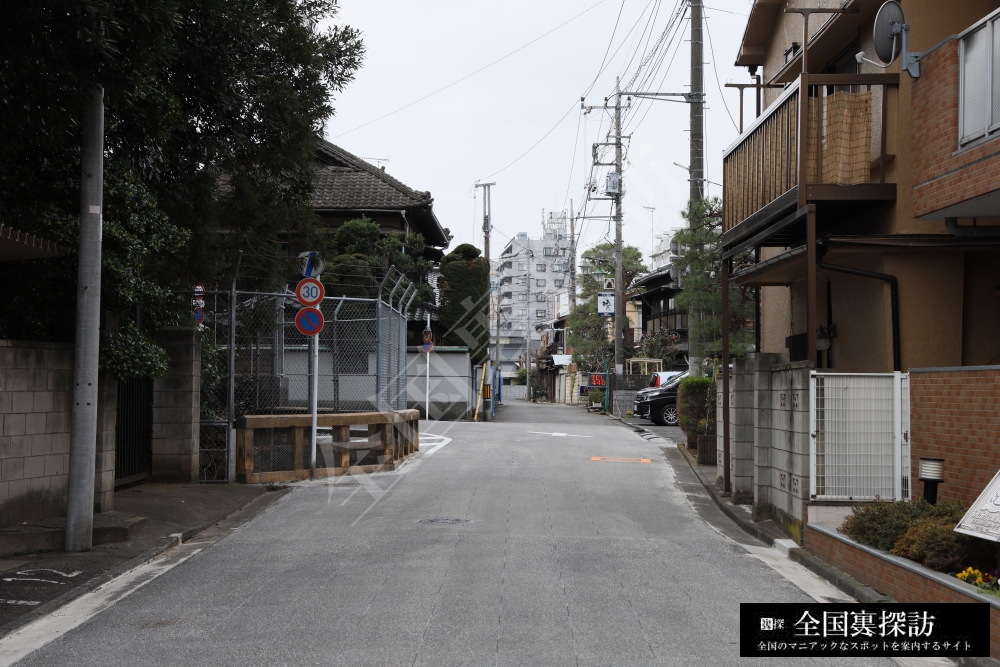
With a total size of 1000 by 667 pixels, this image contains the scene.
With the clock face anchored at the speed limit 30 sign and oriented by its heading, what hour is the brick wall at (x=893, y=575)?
The brick wall is roughly at 11 o'clock from the speed limit 30 sign.

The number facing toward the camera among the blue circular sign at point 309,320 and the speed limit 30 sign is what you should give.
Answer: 2

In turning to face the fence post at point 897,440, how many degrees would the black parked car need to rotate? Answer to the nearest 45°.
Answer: approximately 45° to its left

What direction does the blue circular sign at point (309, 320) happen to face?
toward the camera

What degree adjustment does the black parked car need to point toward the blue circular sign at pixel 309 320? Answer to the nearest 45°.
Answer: approximately 45° to its left

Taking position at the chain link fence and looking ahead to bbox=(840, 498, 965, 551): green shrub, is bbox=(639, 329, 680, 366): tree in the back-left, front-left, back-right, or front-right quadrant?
back-left

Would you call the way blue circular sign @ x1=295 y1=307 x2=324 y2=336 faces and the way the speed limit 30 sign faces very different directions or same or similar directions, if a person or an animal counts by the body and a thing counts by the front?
same or similar directions

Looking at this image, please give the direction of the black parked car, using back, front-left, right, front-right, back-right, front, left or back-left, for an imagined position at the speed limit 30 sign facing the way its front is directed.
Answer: back-left

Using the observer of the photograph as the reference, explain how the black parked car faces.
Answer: facing the viewer and to the left of the viewer

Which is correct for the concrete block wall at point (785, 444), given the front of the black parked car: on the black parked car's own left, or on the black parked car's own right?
on the black parked car's own left

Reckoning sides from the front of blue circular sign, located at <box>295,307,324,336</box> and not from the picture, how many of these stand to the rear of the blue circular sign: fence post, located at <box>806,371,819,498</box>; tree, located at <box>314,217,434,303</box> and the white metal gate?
1

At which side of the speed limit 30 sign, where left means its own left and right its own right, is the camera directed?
front

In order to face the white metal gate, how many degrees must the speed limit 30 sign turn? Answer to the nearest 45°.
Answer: approximately 45° to its left

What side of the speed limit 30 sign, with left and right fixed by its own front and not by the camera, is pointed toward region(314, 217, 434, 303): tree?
back

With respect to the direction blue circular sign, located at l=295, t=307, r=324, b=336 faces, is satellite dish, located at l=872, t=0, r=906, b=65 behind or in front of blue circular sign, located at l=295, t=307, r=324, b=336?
in front
